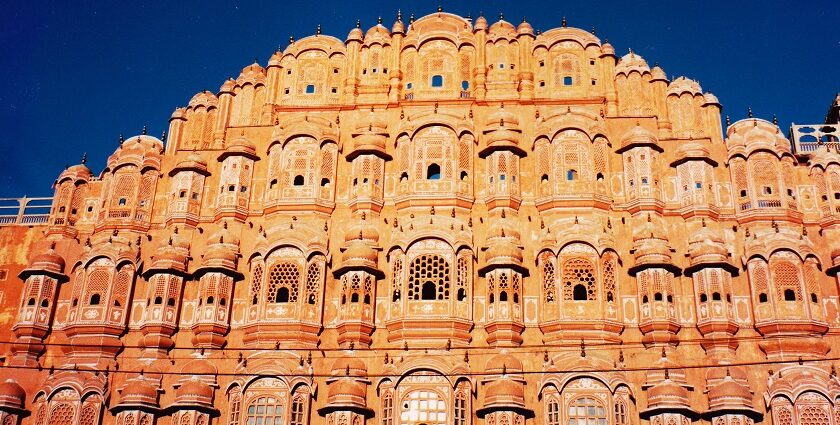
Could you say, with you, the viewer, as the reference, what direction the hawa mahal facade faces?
facing the viewer
